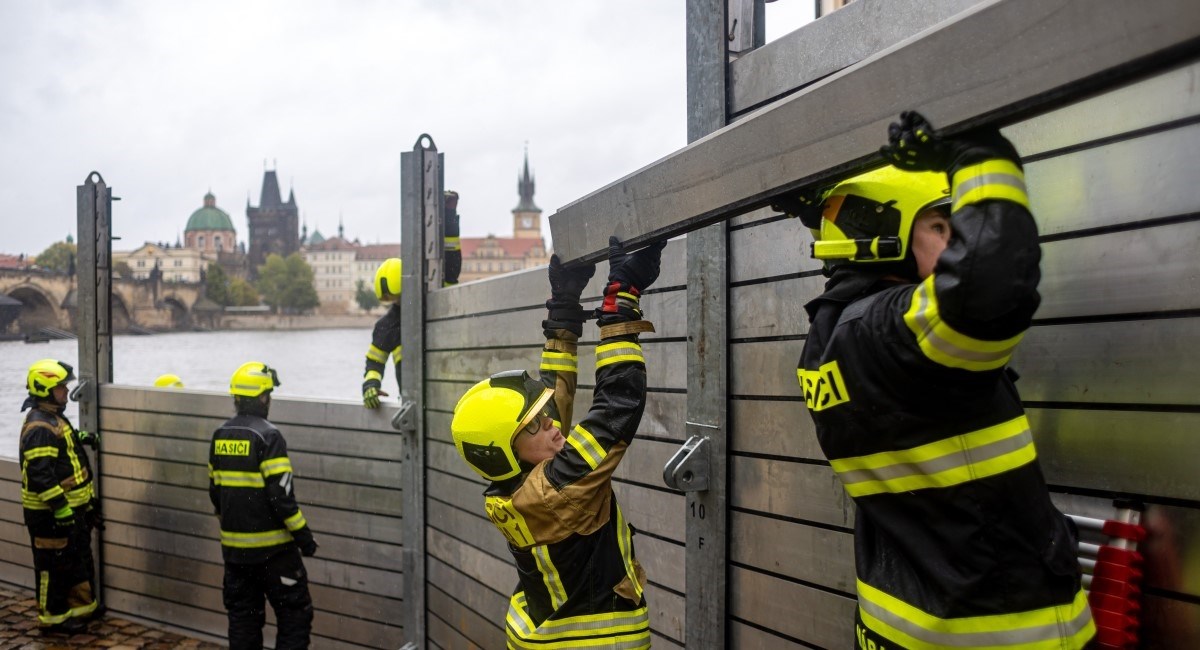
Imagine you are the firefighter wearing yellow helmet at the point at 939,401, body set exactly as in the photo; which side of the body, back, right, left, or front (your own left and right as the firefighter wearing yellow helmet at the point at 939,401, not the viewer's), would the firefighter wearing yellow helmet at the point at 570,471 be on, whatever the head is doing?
left

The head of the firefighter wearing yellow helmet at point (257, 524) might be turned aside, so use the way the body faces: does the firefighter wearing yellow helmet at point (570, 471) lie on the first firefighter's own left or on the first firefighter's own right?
on the first firefighter's own right

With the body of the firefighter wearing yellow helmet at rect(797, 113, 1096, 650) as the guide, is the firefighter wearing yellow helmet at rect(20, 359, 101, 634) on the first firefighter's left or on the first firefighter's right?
on the first firefighter's left

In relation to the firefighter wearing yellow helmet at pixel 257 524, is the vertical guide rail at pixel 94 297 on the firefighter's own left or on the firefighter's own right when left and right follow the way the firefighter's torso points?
on the firefighter's own left

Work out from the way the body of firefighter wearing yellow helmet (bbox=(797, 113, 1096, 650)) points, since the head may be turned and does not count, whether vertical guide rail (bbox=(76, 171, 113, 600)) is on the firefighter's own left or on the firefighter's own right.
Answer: on the firefighter's own left

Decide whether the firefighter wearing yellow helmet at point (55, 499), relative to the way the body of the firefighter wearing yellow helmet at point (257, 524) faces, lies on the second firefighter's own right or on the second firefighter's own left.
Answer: on the second firefighter's own left

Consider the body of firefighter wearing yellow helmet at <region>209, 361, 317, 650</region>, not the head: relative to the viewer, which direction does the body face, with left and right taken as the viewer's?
facing away from the viewer and to the right of the viewer

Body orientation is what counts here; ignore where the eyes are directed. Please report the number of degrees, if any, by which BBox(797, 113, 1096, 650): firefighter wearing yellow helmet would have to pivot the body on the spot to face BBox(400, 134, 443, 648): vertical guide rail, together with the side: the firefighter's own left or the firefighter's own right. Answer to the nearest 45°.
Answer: approximately 90° to the firefighter's own left

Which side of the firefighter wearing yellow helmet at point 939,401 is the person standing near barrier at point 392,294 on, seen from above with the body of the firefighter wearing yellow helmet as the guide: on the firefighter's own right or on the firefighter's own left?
on the firefighter's own left

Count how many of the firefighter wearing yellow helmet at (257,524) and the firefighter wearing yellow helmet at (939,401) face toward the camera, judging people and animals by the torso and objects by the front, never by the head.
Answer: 0

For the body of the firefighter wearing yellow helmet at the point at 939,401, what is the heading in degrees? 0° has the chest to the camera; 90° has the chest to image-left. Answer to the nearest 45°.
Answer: approximately 225°
